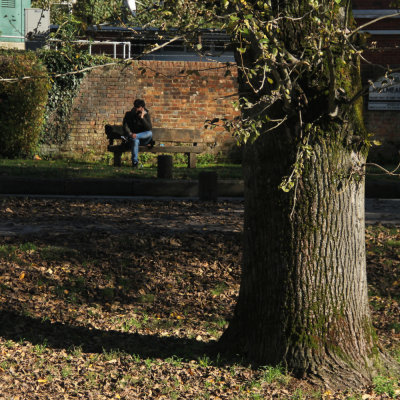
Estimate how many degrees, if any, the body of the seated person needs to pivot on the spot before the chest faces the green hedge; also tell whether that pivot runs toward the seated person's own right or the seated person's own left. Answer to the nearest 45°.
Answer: approximately 135° to the seated person's own right

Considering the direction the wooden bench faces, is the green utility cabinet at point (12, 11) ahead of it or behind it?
behind

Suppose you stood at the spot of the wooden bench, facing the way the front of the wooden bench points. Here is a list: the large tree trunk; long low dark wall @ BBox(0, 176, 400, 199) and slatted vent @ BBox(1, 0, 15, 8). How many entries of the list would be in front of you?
2

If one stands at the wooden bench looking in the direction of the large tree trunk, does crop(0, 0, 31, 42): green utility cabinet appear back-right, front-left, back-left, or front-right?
back-right

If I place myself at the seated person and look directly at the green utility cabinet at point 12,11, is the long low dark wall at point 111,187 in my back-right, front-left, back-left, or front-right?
back-left

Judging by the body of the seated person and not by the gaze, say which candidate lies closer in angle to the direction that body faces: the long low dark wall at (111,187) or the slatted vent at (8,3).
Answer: the long low dark wall

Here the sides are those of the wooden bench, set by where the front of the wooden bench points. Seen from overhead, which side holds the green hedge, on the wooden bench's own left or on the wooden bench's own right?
on the wooden bench's own right

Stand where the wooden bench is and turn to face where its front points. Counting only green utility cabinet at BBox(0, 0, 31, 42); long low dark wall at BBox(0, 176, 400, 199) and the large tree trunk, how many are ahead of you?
2

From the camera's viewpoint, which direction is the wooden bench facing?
toward the camera

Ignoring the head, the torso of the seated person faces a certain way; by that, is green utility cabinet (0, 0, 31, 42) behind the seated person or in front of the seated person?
behind

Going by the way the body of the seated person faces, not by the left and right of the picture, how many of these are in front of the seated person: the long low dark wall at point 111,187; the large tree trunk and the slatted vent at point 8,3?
2
